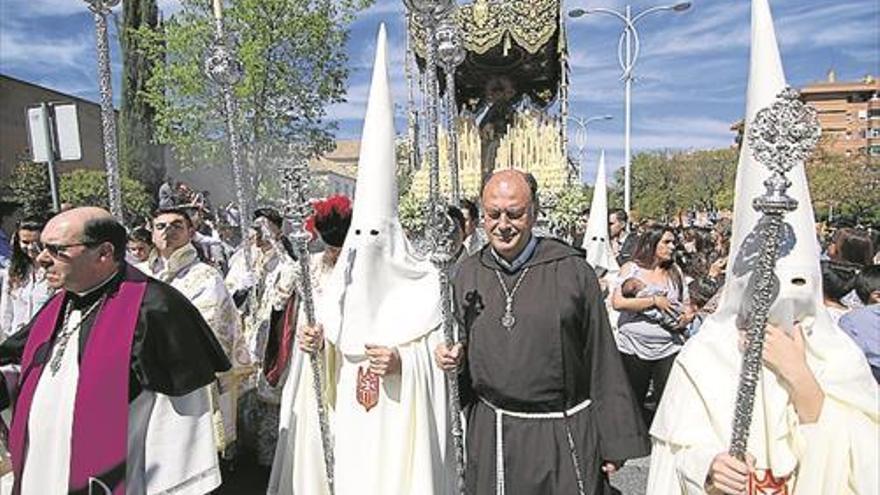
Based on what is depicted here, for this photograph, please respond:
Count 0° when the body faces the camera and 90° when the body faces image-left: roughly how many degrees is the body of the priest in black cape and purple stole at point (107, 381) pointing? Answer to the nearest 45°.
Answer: approximately 45°

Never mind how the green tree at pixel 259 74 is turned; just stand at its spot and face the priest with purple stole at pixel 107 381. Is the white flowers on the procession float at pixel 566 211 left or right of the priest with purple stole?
left

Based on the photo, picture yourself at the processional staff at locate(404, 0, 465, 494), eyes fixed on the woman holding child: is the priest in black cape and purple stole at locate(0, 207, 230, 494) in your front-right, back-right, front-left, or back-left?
back-left

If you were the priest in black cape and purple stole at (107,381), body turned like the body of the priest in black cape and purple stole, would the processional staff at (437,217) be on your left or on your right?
on your left

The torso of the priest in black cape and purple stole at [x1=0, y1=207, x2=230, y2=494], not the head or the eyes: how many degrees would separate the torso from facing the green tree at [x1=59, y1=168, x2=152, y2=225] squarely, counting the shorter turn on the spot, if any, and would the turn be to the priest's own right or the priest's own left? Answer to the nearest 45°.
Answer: approximately 135° to the priest's own right

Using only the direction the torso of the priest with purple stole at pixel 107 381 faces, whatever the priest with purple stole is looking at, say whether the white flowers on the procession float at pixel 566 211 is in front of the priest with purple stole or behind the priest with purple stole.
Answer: behind
